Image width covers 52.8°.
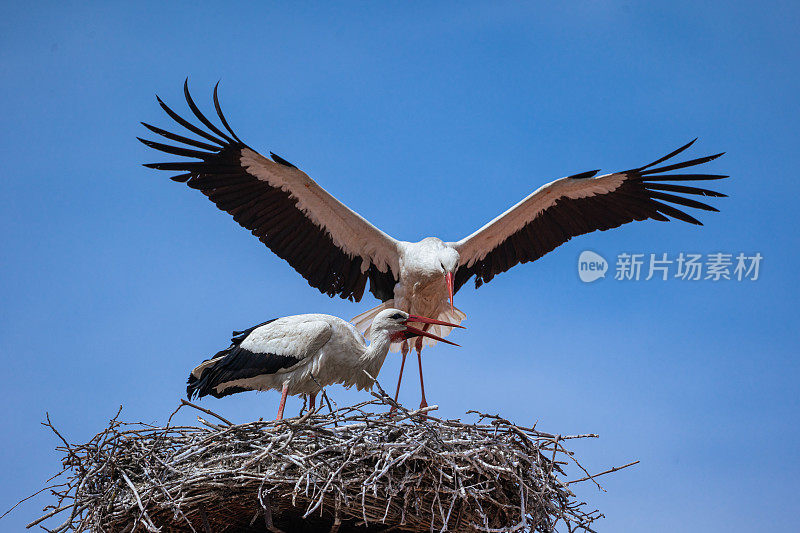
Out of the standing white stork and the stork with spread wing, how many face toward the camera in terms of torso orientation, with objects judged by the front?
1

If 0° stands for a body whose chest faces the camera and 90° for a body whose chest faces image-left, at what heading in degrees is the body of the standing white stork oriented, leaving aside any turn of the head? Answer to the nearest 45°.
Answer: approximately 270°

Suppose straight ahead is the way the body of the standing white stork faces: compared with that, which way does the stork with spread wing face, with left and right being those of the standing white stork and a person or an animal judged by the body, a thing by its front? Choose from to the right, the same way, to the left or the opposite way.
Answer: to the right

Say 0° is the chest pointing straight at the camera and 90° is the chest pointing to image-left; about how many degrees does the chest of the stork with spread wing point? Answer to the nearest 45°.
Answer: approximately 0°
